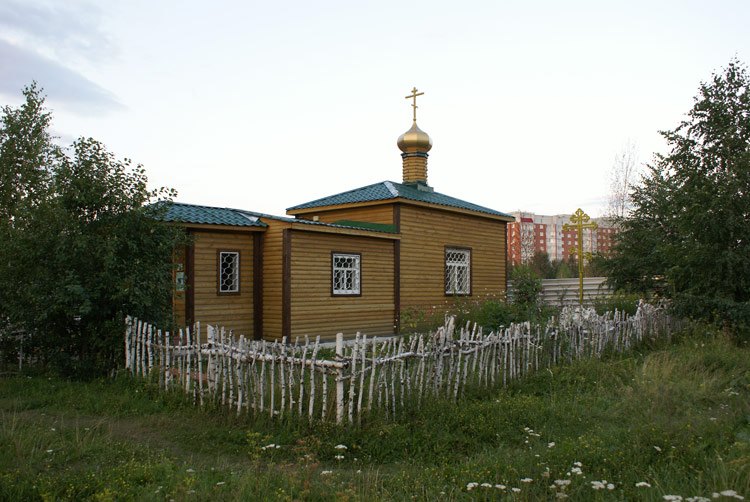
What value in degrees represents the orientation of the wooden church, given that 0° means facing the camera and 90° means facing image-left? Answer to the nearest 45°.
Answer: approximately 45°

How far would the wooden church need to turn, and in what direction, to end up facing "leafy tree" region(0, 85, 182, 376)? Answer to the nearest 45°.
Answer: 0° — it already faces it

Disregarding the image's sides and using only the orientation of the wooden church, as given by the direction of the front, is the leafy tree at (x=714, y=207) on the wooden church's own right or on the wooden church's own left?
on the wooden church's own left
